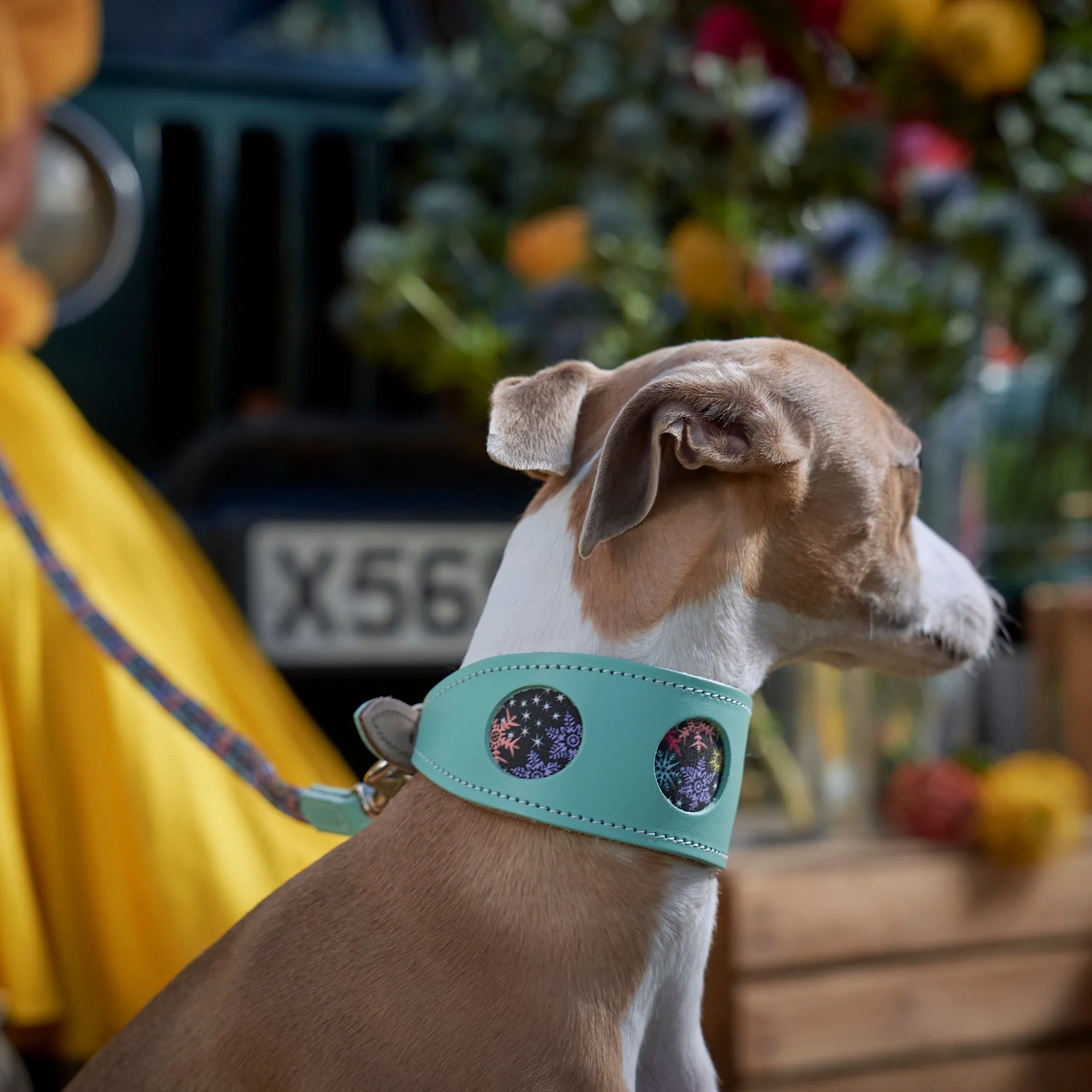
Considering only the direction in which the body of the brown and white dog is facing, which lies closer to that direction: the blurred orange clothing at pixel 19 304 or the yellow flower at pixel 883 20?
the yellow flower

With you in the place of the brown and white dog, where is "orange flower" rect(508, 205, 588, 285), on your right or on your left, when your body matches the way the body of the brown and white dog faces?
on your left
